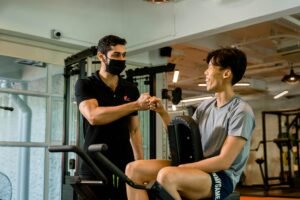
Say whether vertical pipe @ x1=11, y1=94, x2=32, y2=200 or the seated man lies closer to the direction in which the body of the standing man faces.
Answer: the seated man

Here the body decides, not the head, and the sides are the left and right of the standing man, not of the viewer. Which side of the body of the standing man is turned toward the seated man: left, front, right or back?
front

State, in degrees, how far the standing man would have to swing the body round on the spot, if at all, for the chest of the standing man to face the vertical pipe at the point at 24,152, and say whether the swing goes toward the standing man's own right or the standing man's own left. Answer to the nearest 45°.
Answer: approximately 180°

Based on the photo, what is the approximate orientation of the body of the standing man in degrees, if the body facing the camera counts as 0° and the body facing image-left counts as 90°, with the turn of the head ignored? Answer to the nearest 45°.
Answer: approximately 315°

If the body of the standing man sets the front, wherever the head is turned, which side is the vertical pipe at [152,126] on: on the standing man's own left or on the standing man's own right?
on the standing man's own left

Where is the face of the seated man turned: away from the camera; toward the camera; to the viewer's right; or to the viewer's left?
to the viewer's left

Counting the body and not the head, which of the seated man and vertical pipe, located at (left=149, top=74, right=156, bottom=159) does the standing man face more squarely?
the seated man
